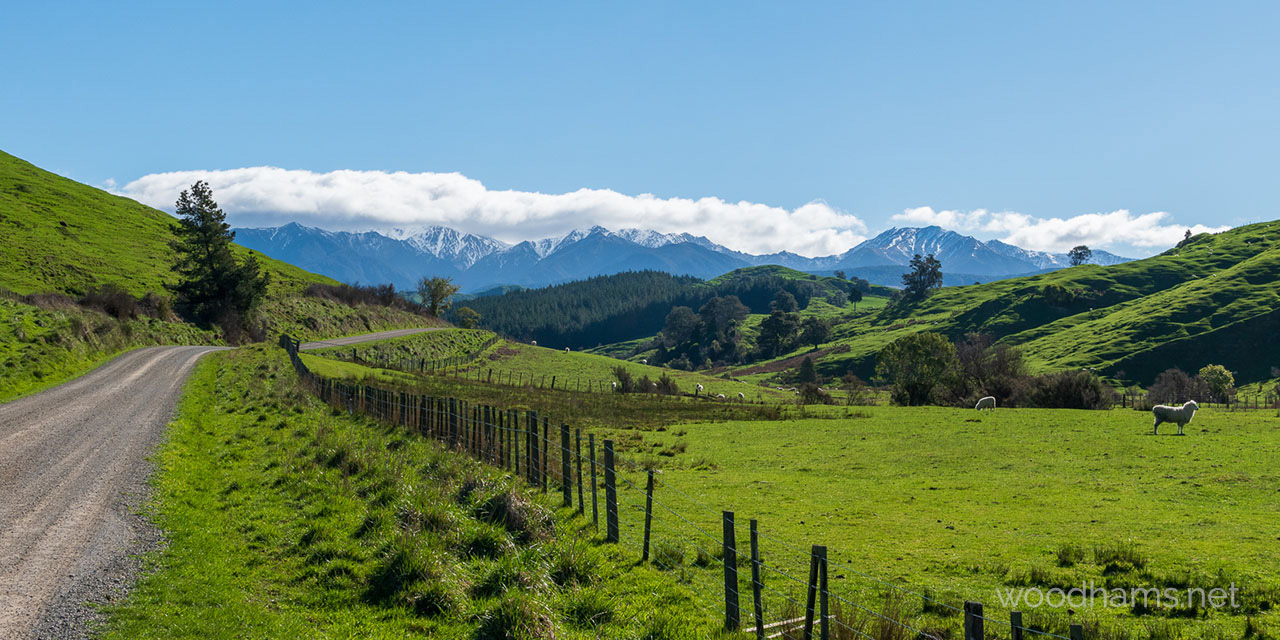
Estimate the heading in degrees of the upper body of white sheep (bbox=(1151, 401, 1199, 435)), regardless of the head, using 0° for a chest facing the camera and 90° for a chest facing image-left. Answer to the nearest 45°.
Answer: approximately 270°

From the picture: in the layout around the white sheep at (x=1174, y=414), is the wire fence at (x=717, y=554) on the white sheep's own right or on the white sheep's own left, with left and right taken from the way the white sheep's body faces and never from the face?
on the white sheep's own right
